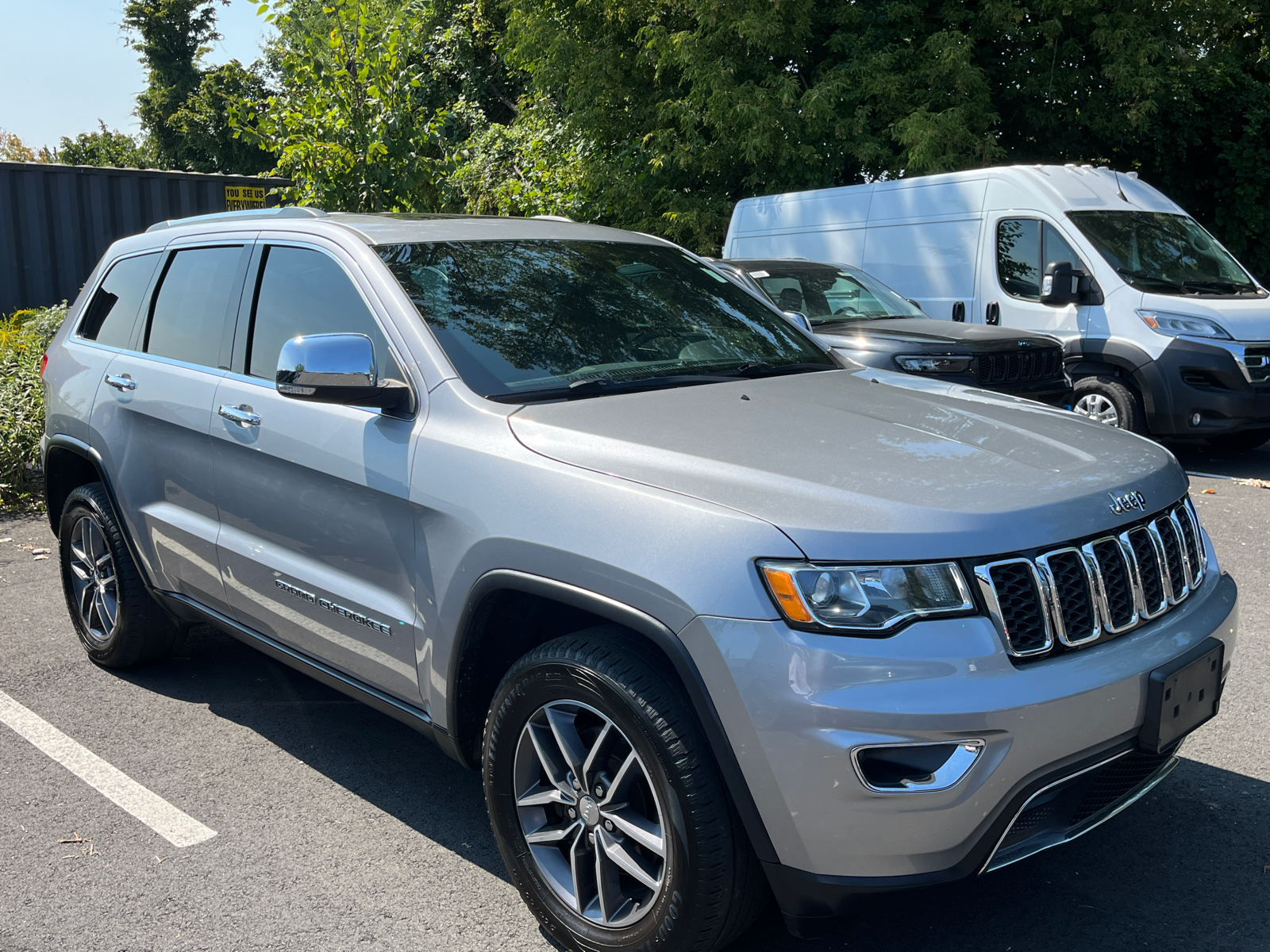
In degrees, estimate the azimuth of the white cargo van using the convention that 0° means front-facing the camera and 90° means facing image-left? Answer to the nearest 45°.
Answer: approximately 315°

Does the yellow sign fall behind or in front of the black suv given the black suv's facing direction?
behind

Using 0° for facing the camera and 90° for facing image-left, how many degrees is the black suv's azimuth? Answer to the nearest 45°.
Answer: approximately 315°

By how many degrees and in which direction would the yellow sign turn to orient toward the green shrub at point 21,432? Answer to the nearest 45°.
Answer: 0° — it already faces it

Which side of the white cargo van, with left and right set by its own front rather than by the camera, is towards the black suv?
right

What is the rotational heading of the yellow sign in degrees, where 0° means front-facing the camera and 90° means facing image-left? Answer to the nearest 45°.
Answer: approximately 0°

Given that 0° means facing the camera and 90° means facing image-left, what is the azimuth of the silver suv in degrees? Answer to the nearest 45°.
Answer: approximately 315°

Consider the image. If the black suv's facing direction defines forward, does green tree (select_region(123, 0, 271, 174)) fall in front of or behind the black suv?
behind

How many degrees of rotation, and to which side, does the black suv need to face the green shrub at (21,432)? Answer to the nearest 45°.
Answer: approximately 135° to its right

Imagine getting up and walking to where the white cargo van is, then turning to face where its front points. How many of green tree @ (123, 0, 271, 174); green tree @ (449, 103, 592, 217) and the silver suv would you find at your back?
2

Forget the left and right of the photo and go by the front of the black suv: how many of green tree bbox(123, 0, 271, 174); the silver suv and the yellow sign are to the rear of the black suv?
2
